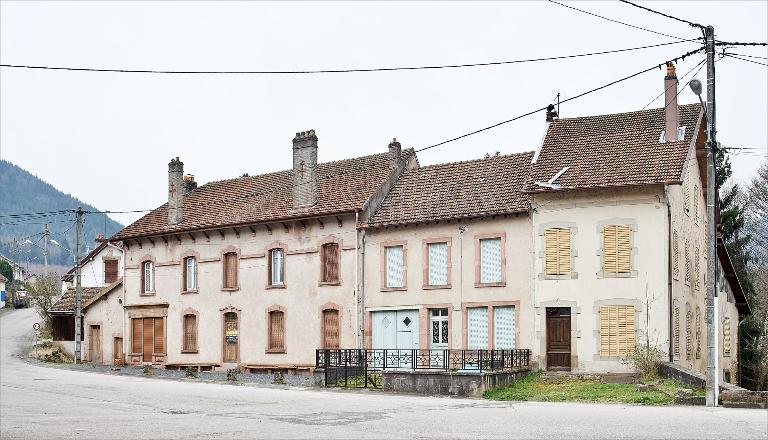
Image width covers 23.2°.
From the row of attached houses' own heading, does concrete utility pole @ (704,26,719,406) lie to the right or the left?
on its left

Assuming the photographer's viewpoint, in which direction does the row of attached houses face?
facing the viewer and to the left of the viewer
